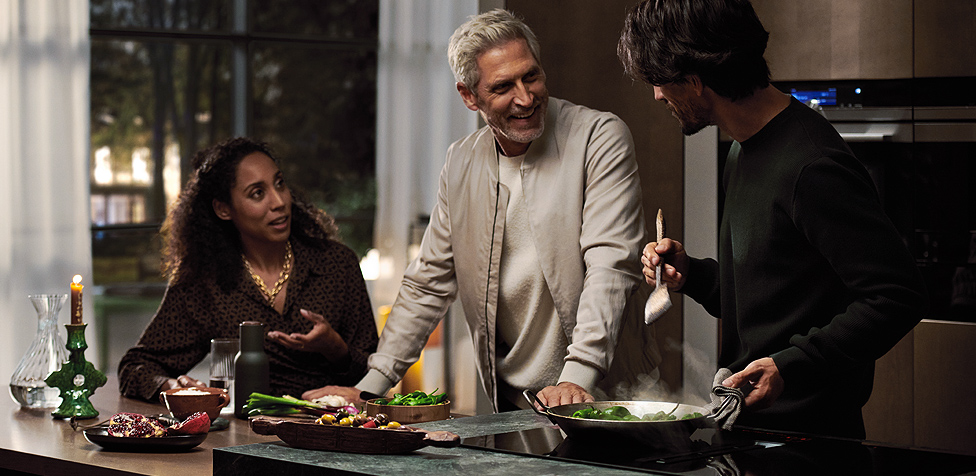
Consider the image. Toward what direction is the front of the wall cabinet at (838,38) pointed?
toward the camera

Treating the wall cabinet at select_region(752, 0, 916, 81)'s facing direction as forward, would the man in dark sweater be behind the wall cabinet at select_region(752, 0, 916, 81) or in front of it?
in front

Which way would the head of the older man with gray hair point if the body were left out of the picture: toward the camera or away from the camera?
toward the camera

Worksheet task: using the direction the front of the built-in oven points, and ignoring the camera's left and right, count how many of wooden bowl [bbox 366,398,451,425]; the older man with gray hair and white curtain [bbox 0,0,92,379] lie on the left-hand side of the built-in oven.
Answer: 0

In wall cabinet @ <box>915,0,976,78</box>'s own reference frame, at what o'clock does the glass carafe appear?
The glass carafe is roughly at 2 o'clock from the wall cabinet.

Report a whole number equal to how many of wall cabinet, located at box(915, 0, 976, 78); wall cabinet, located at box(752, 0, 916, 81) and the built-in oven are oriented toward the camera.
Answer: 3

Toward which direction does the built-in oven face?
toward the camera

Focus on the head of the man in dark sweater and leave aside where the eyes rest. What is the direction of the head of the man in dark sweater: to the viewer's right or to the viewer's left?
to the viewer's left

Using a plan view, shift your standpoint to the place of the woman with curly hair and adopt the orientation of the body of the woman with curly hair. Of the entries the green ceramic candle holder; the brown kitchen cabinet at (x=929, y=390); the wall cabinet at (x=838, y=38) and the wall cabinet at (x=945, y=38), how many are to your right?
1

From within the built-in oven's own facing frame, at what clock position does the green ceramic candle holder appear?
The green ceramic candle holder is roughly at 2 o'clock from the built-in oven.

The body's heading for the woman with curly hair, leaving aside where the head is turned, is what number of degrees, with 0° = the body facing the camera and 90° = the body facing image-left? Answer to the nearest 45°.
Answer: approximately 315°

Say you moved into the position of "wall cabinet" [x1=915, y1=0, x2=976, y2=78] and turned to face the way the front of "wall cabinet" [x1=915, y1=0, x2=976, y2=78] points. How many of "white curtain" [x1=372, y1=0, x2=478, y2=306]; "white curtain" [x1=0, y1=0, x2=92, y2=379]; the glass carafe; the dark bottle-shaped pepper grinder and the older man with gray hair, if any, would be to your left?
0

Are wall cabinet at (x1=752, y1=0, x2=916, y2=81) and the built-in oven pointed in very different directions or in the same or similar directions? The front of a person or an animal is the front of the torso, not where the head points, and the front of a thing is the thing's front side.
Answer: same or similar directions

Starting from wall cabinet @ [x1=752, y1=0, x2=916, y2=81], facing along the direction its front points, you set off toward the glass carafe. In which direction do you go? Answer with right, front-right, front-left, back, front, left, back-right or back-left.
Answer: front-right

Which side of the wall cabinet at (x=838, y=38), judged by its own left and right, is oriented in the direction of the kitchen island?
front

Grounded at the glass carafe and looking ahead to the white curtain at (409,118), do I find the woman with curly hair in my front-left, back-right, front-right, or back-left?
front-right

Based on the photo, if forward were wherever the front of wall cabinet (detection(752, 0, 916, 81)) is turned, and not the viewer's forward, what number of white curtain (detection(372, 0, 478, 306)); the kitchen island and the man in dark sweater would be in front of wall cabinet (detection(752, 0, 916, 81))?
2

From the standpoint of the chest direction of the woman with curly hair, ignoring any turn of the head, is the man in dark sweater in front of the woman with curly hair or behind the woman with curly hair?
in front

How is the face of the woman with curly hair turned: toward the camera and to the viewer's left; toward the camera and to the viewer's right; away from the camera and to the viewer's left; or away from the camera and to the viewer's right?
toward the camera and to the viewer's right

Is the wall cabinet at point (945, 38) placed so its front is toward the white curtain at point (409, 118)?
no

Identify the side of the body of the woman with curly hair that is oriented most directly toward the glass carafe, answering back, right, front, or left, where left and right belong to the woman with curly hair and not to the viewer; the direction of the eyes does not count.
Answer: right
